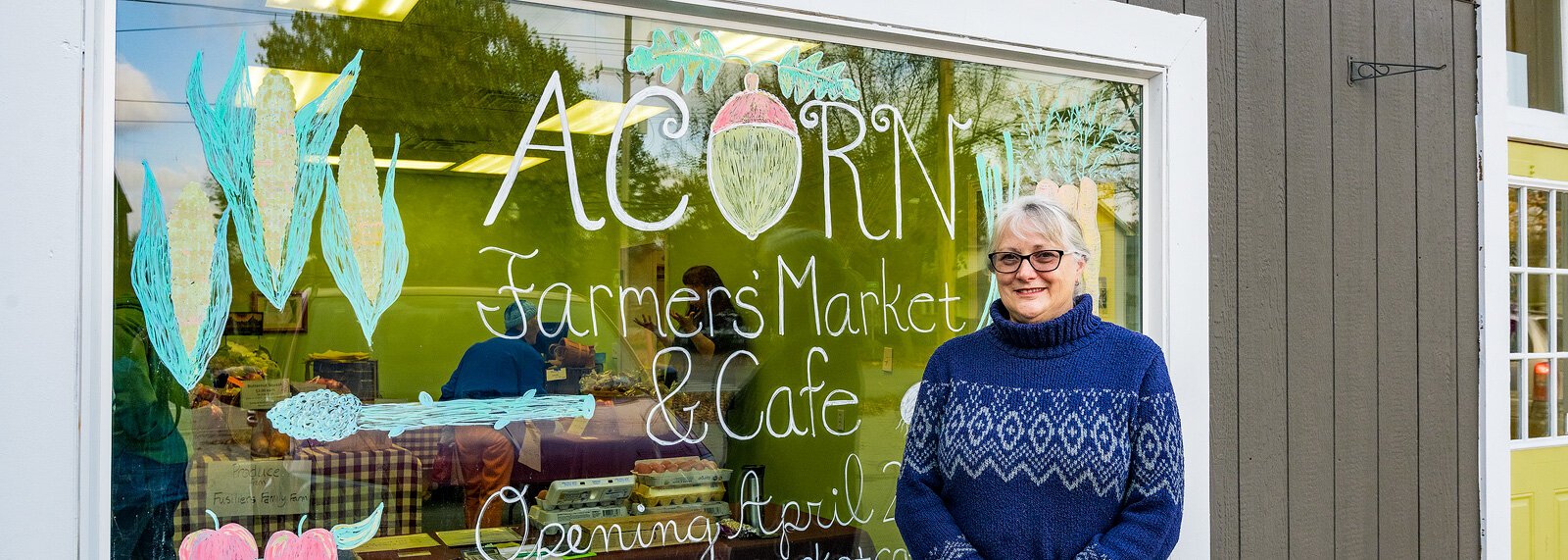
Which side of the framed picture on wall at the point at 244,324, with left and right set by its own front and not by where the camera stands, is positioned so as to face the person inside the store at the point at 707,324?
left

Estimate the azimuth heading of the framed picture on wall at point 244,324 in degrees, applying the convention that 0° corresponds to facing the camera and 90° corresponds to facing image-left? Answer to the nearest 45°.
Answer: approximately 0°

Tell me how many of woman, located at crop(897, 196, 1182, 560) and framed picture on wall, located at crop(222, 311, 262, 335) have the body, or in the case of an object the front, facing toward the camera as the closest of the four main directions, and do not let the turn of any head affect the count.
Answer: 2

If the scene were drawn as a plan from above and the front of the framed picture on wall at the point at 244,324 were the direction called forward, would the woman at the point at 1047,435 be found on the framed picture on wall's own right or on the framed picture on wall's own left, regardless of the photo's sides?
on the framed picture on wall's own left
